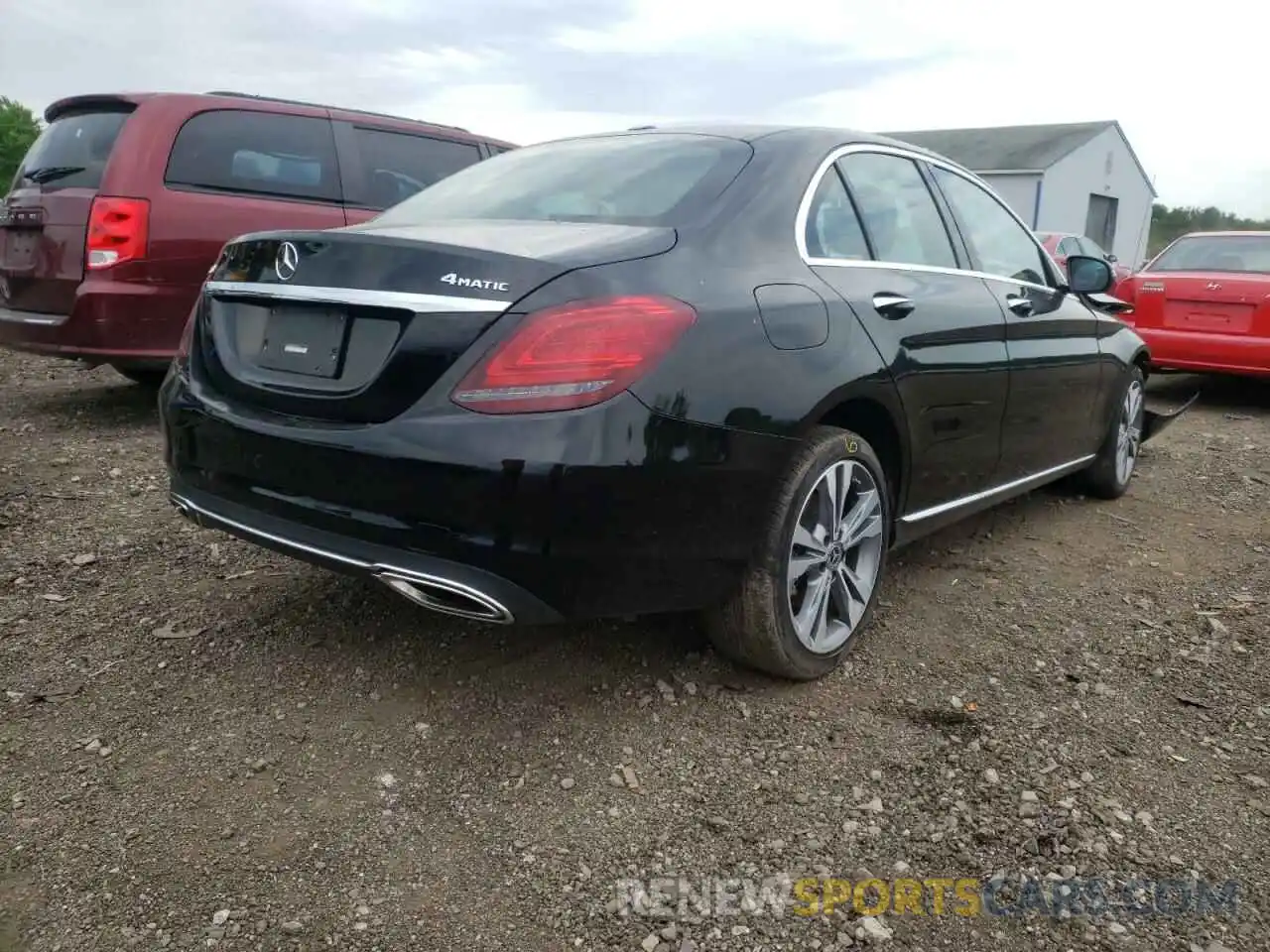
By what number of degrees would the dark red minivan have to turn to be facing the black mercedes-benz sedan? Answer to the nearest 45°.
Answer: approximately 135° to its right

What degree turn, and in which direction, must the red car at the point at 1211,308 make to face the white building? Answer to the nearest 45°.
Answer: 0° — it already faces it

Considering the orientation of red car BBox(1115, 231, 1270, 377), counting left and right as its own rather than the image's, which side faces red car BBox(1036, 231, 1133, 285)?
front

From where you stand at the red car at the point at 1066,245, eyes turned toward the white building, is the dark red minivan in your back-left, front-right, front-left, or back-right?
back-left

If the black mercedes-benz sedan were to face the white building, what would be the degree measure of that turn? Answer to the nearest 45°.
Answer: approximately 45° to its left

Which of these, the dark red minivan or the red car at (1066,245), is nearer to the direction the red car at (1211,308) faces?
the red car

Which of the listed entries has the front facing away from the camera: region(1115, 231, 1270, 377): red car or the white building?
the red car

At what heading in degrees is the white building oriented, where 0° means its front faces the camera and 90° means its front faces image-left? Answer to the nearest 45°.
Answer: approximately 315°

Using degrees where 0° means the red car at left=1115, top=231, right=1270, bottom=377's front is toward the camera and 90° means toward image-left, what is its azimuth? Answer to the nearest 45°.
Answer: approximately 180°

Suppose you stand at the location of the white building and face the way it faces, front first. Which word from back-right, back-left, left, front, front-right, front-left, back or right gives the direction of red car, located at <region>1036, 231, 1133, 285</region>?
front-right

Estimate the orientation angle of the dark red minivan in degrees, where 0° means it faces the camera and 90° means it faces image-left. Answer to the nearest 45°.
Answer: approximately 225°

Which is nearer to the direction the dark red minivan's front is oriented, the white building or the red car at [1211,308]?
the white building

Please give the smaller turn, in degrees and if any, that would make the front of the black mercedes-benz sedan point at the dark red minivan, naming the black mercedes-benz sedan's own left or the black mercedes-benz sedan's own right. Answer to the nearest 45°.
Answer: approximately 90° to the black mercedes-benz sedan's own left

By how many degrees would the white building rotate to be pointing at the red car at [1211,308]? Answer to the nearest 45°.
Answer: approximately 45° to its right

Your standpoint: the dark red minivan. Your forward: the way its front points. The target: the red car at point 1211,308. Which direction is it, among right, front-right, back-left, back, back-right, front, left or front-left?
front-right
